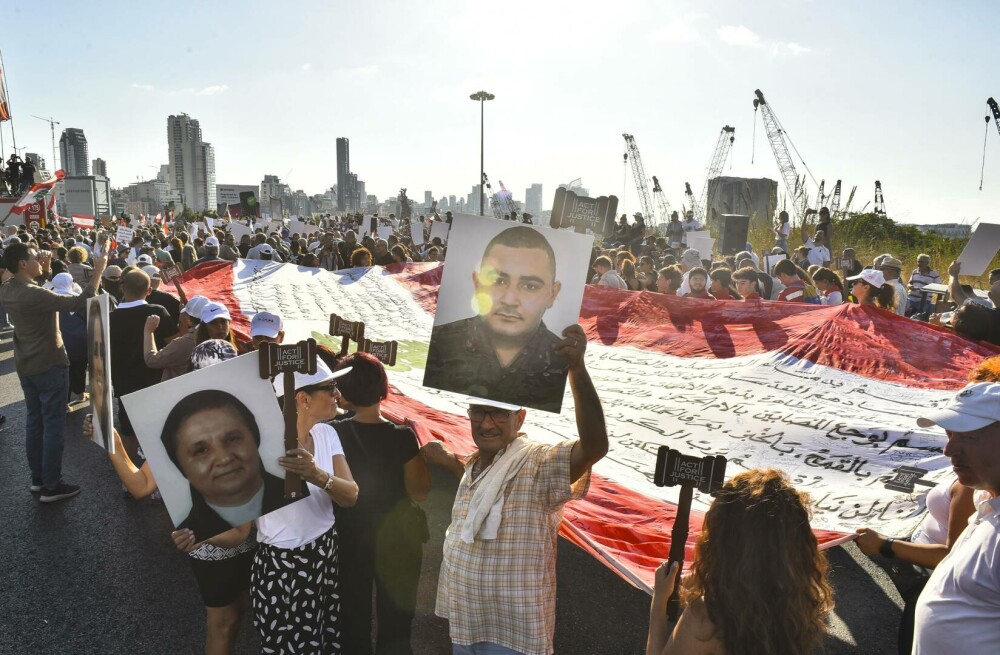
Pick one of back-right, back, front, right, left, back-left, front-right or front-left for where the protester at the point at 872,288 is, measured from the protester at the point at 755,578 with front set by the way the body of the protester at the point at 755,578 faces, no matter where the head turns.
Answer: front

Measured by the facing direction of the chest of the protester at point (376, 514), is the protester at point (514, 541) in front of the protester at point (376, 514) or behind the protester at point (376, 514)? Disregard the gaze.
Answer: behind

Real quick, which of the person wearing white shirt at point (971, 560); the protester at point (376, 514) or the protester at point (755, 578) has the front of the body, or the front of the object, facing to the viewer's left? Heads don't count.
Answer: the person wearing white shirt

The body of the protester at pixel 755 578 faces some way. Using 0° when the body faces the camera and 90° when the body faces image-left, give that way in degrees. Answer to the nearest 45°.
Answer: approximately 180°

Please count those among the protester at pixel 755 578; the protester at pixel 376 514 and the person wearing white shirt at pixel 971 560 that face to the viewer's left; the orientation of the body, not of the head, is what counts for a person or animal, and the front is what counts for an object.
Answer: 1

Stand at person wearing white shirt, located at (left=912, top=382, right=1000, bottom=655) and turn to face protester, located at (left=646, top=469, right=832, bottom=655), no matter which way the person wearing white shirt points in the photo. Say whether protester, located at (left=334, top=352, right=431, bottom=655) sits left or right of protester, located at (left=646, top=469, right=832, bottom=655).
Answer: right

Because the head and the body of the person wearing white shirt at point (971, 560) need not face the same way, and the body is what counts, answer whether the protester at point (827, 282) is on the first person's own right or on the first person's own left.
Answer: on the first person's own right

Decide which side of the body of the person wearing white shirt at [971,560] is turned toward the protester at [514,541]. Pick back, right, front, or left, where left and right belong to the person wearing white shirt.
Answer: front

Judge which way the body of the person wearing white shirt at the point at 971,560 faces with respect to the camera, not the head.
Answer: to the viewer's left

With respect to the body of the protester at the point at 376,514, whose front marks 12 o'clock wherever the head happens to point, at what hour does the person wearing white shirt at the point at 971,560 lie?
The person wearing white shirt is roughly at 4 o'clock from the protester.

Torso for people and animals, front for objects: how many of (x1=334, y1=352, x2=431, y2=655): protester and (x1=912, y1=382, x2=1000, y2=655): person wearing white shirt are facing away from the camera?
1

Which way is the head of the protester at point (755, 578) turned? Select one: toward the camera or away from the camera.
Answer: away from the camera

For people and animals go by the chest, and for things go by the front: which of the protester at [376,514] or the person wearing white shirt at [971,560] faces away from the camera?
the protester

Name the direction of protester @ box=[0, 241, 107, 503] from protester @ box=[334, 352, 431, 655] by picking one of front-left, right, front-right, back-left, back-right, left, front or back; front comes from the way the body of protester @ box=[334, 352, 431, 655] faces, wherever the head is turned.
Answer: front-left

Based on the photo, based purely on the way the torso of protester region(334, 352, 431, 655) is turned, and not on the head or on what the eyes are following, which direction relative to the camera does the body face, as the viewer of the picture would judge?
away from the camera

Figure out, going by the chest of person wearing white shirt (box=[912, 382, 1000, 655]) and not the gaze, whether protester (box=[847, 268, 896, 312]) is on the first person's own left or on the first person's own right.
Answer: on the first person's own right

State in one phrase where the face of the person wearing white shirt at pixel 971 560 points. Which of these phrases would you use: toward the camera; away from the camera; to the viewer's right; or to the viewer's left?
to the viewer's left

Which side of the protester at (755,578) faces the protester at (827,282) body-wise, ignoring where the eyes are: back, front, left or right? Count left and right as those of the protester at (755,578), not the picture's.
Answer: front
